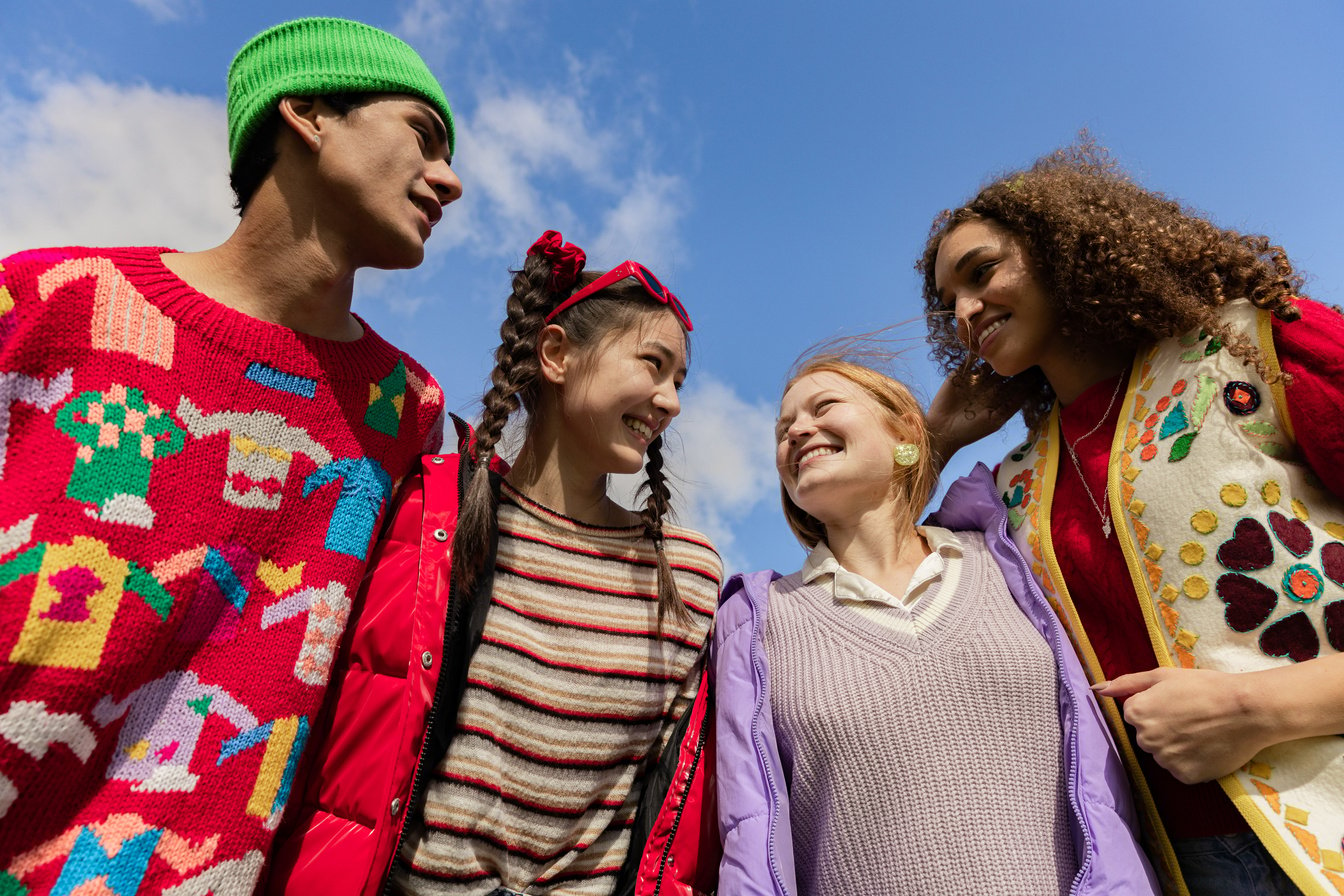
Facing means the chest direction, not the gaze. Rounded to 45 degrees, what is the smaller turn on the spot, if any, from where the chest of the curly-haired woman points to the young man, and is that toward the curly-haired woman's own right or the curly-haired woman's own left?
0° — they already face them

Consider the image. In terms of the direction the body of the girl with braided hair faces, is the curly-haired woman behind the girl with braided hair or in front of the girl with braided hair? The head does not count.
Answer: in front

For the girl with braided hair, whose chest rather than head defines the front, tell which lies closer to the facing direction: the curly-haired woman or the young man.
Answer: the curly-haired woman

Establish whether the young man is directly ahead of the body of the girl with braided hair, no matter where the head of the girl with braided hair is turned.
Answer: no

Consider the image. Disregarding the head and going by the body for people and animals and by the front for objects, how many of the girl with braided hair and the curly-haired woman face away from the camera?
0

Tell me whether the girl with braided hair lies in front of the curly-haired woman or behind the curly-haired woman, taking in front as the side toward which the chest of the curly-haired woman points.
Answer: in front

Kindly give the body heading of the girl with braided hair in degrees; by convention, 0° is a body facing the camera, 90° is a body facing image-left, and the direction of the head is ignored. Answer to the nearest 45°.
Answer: approximately 315°

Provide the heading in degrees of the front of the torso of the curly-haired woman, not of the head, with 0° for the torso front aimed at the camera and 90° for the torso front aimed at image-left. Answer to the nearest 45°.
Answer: approximately 45°

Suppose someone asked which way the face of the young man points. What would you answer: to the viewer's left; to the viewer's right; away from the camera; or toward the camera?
to the viewer's right

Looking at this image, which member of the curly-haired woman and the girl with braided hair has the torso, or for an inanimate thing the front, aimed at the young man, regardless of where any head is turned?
the curly-haired woman
